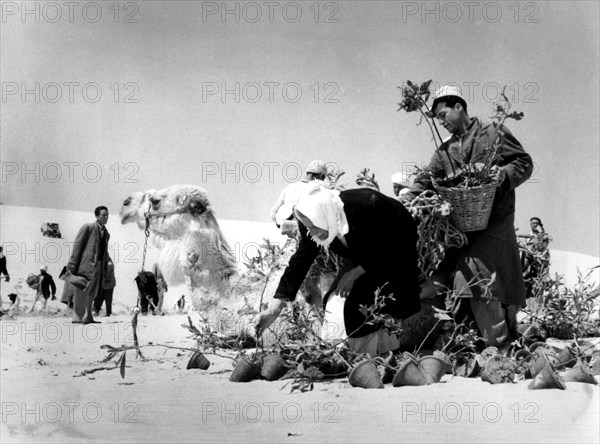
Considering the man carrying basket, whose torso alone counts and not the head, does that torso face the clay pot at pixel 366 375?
yes

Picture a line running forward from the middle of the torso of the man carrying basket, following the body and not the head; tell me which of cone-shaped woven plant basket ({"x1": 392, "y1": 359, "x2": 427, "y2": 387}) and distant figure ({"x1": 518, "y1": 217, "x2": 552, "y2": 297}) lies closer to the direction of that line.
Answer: the cone-shaped woven plant basket

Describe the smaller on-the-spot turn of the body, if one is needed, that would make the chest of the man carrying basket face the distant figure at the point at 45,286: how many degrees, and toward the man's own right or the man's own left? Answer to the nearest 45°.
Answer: approximately 90° to the man's own right

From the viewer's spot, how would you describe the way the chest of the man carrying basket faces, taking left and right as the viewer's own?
facing the viewer and to the left of the viewer

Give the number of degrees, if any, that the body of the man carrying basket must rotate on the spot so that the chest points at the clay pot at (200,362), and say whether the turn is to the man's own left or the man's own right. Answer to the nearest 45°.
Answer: approximately 45° to the man's own right

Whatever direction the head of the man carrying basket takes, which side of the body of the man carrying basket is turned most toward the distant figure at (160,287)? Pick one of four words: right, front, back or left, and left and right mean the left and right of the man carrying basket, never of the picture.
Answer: right

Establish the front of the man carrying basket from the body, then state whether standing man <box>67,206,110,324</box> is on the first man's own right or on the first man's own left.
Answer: on the first man's own right
